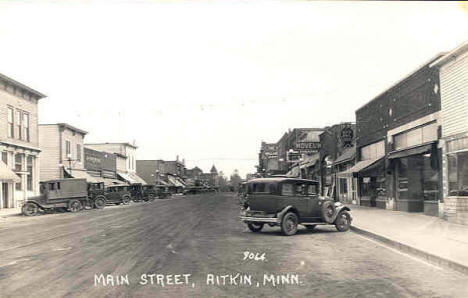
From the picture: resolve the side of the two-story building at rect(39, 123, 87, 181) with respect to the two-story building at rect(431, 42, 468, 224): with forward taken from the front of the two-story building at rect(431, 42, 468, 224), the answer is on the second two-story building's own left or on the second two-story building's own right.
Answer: on the second two-story building's own right

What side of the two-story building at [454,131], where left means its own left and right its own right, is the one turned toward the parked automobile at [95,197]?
front

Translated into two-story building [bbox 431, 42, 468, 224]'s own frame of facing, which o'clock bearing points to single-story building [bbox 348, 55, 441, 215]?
single-story building [bbox 348, 55, 441, 215] is roughly at 4 o'clock from two-story building [bbox 431, 42, 468, 224].

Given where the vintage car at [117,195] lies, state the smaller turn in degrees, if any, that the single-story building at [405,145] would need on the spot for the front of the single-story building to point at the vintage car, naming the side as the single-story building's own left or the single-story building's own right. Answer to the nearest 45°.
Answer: approximately 90° to the single-story building's own right

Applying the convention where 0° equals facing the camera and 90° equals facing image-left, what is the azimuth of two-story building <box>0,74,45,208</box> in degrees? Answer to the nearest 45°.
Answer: approximately 315°

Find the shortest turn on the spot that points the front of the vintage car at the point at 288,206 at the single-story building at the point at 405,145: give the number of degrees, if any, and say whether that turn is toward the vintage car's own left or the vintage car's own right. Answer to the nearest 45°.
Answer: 0° — it already faces it

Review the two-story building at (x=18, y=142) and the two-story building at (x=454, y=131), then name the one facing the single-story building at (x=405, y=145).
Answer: the two-story building at (x=18, y=142)

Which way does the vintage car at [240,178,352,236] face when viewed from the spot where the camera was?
facing away from the viewer and to the right of the viewer
